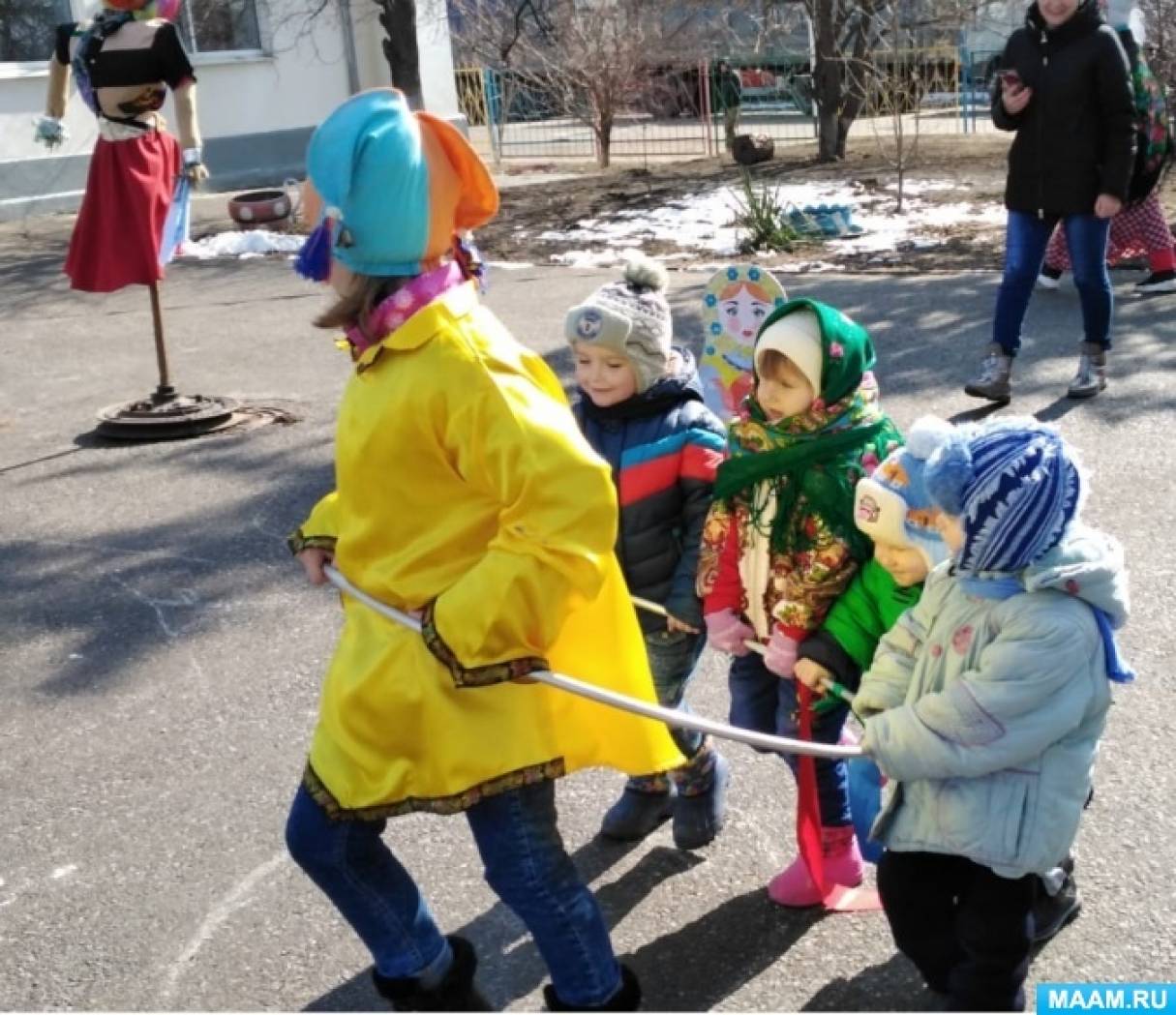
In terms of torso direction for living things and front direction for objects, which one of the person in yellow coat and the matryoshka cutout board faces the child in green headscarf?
the matryoshka cutout board

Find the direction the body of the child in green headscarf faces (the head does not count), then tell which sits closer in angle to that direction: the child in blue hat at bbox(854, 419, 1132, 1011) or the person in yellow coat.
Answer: the person in yellow coat

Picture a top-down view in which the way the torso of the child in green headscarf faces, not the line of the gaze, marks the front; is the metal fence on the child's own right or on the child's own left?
on the child's own right

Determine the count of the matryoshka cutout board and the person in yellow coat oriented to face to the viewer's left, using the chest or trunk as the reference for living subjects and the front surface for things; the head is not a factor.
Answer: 1

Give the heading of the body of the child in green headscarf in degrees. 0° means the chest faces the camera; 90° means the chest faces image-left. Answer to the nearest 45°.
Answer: approximately 45°

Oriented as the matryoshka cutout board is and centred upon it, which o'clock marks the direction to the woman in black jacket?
The woman in black jacket is roughly at 7 o'clock from the matryoshka cutout board.

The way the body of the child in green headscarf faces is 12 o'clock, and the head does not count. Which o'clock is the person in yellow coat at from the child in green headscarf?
The person in yellow coat is roughly at 12 o'clock from the child in green headscarf.

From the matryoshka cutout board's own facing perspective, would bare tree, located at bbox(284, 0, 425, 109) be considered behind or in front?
behind

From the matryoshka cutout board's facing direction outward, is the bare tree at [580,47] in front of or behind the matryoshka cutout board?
behind

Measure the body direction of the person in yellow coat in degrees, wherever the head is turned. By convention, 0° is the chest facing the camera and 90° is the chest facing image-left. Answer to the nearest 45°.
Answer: approximately 90°

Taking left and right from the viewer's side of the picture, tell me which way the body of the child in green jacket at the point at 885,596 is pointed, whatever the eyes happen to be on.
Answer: facing the viewer and to the left of the viewer

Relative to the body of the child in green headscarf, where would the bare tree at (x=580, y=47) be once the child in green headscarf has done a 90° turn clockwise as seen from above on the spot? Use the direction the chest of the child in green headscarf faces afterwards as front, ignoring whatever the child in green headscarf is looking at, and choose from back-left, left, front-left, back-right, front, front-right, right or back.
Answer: front-right

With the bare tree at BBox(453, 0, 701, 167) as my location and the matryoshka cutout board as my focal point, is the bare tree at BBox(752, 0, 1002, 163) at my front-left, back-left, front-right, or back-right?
front-left

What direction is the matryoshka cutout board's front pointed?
toward the camera
